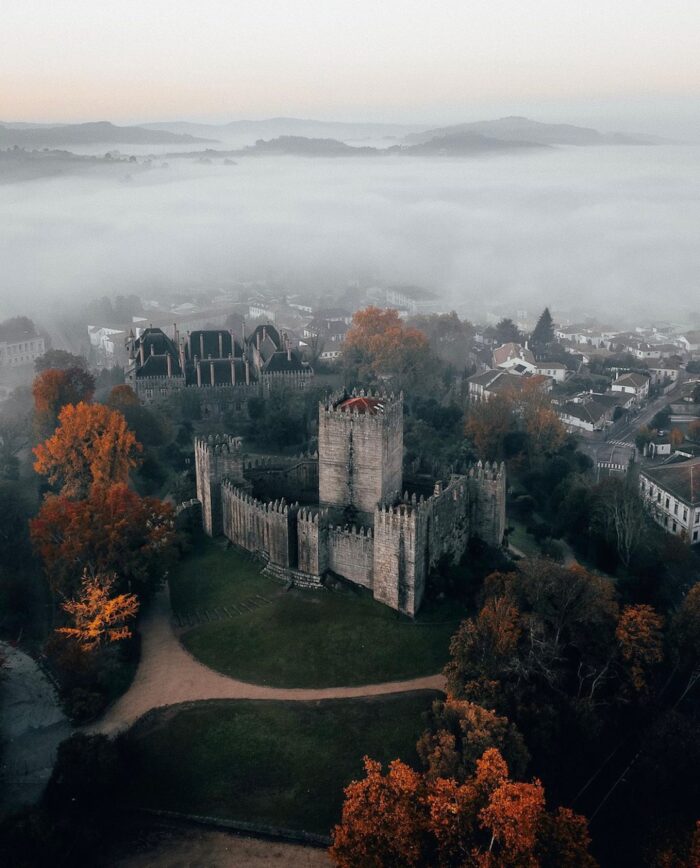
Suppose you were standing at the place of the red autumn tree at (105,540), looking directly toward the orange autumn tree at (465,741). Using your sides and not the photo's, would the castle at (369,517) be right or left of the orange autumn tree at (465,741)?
left

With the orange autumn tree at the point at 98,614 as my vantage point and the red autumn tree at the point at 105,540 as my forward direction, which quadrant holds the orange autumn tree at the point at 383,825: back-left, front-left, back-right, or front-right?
back-right

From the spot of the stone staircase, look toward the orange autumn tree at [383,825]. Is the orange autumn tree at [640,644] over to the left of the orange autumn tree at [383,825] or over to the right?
left

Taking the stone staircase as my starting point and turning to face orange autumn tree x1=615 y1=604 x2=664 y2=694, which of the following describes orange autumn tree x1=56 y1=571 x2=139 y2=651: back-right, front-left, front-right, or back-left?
back-right
